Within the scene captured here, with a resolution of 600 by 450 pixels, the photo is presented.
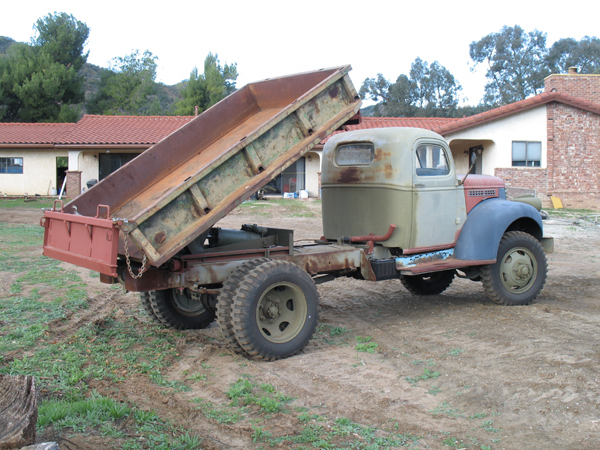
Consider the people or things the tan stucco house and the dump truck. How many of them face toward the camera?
1

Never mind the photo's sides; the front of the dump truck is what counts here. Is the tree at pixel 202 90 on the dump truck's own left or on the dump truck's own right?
on the dump truck's own left

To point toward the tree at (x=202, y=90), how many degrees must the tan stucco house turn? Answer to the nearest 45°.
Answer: approximately 135° to its right

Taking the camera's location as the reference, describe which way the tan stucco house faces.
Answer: facing the viewer

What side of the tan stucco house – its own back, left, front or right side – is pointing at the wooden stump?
front

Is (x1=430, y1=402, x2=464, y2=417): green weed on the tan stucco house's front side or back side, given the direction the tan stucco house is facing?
on the front side

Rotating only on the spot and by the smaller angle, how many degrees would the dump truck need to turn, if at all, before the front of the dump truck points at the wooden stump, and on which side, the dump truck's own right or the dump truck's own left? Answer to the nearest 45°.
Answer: approximately 135° to the dump truck's own right

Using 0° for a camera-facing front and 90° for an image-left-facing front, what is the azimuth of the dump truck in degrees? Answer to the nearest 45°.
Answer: approximately 225°

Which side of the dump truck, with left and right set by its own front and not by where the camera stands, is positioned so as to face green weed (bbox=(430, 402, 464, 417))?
right

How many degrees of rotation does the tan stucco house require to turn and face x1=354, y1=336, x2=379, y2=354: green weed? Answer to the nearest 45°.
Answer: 0° — it already faces it
